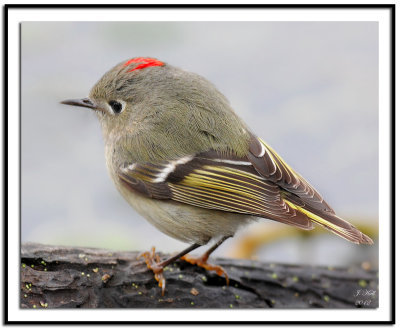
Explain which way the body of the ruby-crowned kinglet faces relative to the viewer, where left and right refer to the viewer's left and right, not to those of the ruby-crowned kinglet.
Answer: facing to the left of the viewer
